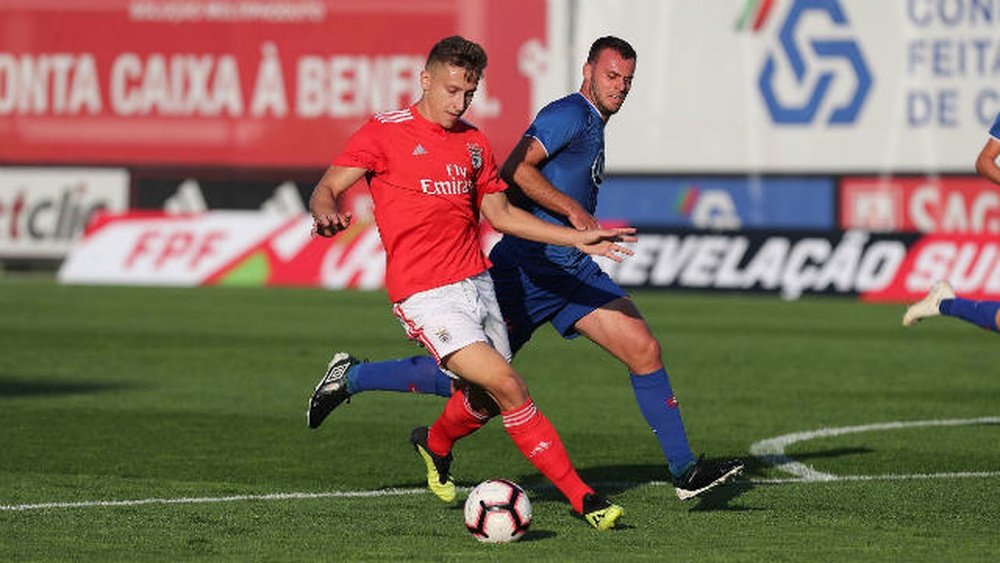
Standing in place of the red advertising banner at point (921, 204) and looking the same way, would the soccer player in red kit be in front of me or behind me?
in front

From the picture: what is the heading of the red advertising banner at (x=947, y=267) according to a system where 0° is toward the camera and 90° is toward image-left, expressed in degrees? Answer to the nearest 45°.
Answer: approximately 0°

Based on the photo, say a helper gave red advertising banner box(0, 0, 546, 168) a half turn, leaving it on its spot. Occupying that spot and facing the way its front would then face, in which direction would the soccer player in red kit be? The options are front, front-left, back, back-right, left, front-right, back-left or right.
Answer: back

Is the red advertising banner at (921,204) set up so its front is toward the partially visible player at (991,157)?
yes

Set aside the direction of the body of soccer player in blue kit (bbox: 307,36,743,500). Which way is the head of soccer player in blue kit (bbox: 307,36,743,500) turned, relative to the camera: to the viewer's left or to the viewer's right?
to the viewer's right

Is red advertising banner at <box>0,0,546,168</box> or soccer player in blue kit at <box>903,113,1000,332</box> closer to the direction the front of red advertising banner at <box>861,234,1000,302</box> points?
the soccer player in blue kit

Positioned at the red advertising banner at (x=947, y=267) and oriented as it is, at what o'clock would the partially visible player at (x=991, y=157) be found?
The partially visible player is roughly at 12 o'clock from the red advertising banner.

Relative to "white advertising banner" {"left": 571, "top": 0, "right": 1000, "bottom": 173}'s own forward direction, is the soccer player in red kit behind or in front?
in front

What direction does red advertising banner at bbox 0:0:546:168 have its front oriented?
toward the camera

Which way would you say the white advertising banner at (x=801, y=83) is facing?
toward the camera

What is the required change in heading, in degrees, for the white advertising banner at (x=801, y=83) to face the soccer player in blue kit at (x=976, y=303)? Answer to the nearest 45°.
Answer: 0° — it already faces them

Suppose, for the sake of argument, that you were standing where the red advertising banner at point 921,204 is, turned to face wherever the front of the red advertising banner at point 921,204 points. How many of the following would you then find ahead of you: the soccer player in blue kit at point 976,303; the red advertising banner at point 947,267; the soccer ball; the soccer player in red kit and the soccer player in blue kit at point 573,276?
5

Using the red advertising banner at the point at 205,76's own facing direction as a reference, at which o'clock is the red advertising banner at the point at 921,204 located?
the red advertising banner at the point at 921,204 is roughly at 10 o'clock from the red advertising banner at the point at 205,76.

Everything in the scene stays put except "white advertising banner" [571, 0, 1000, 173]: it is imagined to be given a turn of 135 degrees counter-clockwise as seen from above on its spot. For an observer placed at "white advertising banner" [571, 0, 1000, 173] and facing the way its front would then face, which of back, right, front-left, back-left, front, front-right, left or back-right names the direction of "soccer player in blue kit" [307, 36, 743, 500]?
back-right
